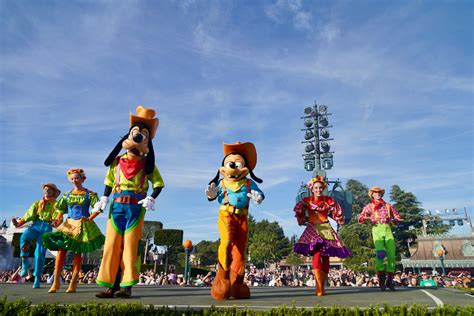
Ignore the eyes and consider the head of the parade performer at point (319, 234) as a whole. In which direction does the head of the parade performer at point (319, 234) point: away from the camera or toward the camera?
toward the camera

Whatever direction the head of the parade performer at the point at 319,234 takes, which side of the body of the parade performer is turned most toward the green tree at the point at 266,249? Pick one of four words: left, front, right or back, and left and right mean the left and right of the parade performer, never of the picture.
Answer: back

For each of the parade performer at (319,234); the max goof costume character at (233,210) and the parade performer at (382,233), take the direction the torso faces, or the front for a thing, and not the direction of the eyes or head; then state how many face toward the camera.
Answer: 3

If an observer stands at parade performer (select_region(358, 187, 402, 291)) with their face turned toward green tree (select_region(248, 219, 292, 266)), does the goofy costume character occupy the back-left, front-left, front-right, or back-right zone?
back-left

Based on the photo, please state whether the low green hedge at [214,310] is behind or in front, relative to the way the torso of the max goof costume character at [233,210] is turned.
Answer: in front

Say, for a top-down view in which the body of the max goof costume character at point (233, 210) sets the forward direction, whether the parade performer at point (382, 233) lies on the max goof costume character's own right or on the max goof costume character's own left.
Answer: on the max goof costume character's own left

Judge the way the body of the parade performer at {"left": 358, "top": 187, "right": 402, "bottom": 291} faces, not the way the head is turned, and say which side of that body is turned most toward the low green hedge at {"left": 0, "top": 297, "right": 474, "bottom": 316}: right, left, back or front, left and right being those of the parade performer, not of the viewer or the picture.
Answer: front

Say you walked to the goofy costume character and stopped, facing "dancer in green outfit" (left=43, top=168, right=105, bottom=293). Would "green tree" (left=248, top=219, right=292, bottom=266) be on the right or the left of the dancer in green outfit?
right

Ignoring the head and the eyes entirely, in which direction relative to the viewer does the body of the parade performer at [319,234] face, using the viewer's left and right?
facing the viewer

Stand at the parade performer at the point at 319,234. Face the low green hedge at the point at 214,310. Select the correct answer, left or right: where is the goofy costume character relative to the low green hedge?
right

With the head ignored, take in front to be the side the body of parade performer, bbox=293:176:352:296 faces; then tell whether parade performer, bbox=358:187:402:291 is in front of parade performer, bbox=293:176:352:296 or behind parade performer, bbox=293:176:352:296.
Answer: behind

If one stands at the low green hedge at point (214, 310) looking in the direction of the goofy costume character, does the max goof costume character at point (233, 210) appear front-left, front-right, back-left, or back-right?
front-right

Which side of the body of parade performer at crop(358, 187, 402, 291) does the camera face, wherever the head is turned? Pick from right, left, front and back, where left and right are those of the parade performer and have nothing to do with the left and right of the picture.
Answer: front

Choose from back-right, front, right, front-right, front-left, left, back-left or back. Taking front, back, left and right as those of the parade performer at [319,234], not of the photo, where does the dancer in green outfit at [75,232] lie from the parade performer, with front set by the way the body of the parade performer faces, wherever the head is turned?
right

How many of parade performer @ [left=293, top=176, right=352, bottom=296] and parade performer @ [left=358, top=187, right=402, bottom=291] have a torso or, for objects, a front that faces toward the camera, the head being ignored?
2

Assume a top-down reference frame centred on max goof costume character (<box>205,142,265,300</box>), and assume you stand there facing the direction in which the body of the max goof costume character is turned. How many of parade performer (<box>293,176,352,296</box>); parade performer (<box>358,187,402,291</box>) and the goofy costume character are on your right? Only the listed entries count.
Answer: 1
